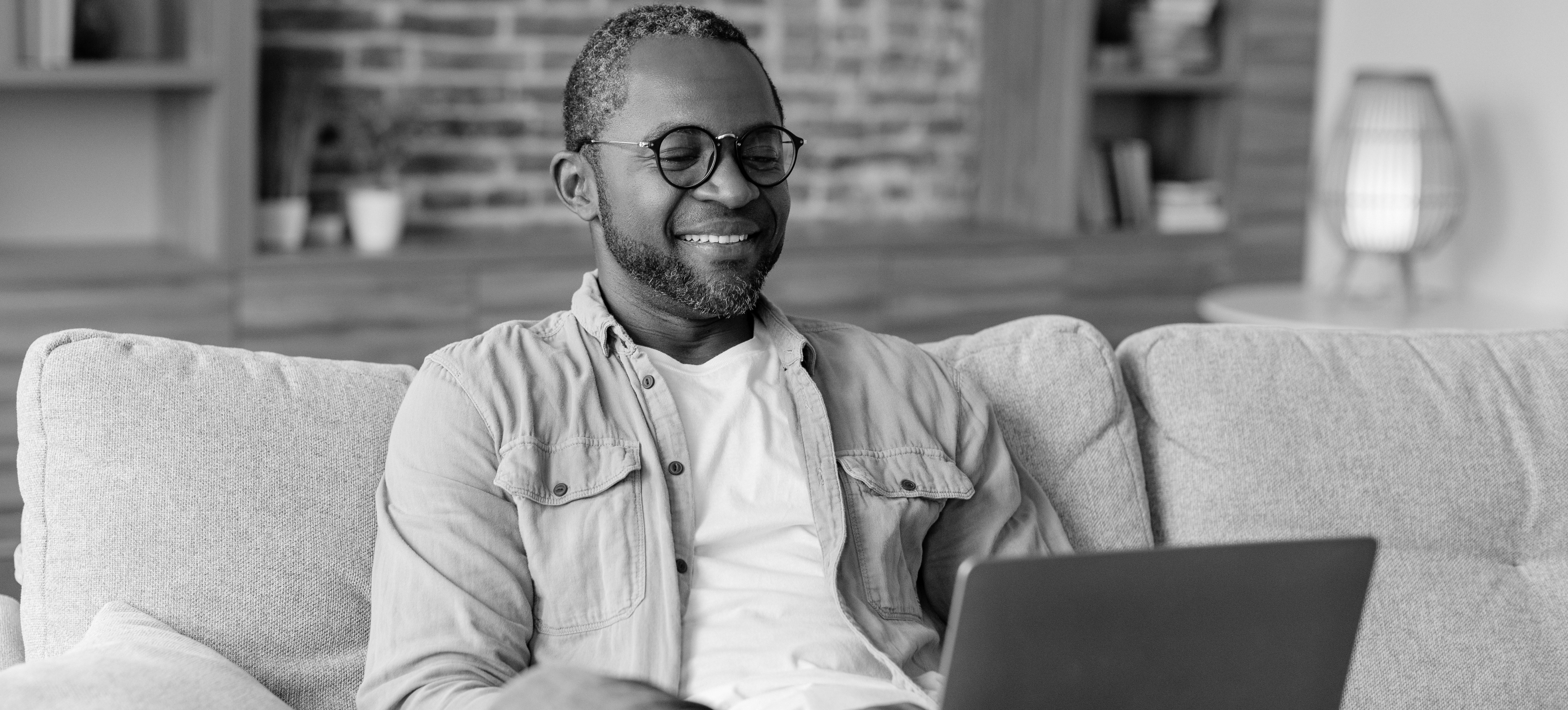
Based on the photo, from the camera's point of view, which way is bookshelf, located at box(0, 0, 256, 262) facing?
toward the camera

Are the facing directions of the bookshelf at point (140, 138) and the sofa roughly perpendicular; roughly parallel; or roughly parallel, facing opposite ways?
roughly parallel

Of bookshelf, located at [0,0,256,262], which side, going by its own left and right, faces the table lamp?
left

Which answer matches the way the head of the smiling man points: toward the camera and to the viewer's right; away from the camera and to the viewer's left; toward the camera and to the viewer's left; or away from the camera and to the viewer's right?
toward the camera and to the viewer's right

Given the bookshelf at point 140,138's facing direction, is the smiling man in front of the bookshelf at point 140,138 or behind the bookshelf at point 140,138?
in front

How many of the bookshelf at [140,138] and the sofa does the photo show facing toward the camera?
2

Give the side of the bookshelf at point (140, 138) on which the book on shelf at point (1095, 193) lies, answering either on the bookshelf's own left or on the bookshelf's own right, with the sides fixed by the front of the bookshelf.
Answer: on the bookshelf's own left
